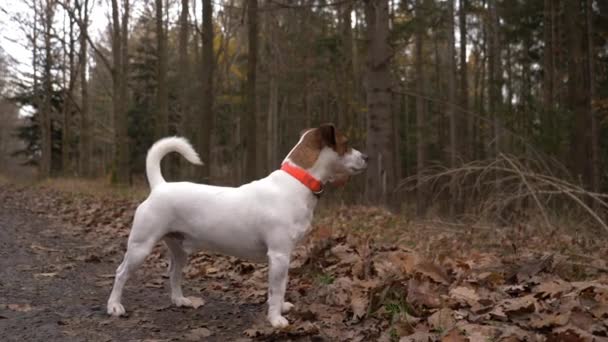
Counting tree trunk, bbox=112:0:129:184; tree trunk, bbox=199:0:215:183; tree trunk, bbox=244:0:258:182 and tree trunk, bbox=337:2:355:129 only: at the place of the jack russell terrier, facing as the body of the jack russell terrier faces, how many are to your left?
4

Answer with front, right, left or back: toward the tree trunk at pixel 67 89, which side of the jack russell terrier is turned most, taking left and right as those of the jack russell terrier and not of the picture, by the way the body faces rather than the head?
left

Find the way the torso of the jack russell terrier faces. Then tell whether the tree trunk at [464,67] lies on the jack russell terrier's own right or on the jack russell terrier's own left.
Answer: on the jack russell terrier's own left

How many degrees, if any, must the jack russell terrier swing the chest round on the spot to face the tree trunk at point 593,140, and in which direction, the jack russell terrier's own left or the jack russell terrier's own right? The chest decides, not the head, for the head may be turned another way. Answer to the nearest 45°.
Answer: approximately 45° to the jack russell terrier's own left

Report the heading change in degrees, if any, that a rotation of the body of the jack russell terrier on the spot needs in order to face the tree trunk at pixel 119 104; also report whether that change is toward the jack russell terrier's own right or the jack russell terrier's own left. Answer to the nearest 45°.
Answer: approximately 90° to the jack russell terrier's own left

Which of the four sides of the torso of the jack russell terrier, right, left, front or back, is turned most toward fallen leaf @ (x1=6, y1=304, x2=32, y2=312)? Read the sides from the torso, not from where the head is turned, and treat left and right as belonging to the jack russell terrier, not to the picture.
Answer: back

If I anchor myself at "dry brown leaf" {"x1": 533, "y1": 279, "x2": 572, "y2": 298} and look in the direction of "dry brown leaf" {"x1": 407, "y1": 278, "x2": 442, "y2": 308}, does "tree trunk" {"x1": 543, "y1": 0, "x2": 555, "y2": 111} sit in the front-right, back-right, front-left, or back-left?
back-right

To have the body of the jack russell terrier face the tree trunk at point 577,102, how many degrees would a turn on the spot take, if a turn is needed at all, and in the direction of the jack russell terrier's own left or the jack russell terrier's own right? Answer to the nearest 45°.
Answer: approximately 45° to the jack russell terrier's own left

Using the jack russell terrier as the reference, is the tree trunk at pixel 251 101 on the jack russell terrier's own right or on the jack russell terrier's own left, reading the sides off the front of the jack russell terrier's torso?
on the jack russell terrier's own left

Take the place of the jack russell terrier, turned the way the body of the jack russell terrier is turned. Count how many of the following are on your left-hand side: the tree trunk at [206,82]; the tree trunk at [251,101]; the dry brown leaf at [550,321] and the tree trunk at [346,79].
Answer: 3

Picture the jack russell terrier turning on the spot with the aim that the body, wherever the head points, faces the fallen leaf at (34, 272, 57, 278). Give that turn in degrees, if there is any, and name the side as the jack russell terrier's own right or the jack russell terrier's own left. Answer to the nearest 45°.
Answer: approximately 135° to the jack russell terrier's own left

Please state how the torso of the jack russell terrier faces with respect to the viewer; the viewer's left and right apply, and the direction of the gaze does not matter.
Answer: facing to the right of the viewer

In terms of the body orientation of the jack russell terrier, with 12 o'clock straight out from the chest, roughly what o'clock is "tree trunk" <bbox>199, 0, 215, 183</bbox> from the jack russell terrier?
The tree trunk is roughly at 9 o'clock from the jack russell terrier.
